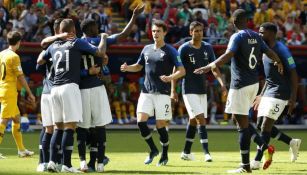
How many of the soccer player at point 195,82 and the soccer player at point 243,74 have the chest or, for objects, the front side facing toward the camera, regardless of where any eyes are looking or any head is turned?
1

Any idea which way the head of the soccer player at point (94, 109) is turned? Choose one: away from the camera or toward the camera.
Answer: away from the camera

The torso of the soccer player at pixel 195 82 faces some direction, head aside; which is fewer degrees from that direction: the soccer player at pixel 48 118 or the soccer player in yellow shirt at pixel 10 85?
the soccer player at pixel 48 118

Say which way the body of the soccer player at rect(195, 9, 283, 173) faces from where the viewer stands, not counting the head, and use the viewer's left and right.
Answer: facing away from the viewer and to the left of the viewer

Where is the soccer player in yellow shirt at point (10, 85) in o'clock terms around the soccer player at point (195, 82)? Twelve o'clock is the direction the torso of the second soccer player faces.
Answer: The soccer player in yellow shirt is roughly at 3 o'clock from the soccer player at point (195, 82).
